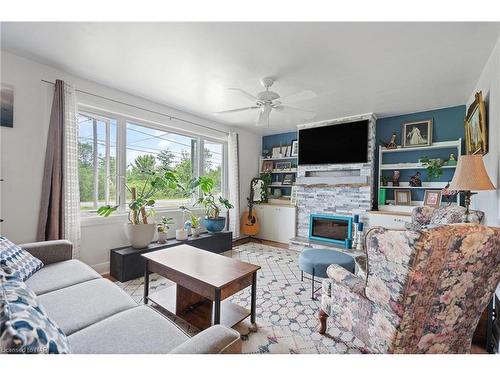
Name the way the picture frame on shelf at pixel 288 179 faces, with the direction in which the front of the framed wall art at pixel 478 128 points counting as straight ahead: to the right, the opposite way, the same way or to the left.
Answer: to the left

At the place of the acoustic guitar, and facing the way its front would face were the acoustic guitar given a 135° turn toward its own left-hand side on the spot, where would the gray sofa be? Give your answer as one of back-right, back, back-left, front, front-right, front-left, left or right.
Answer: back-right

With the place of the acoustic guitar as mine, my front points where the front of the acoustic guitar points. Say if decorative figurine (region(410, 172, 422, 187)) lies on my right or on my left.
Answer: on my left

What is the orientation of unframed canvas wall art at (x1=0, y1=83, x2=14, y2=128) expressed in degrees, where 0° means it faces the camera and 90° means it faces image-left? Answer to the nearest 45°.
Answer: approximately 315°

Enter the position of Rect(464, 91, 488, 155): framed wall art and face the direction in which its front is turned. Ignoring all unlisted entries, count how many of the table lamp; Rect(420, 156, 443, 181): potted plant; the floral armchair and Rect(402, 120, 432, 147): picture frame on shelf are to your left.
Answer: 2

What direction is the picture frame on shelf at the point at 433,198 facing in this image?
toward the camera

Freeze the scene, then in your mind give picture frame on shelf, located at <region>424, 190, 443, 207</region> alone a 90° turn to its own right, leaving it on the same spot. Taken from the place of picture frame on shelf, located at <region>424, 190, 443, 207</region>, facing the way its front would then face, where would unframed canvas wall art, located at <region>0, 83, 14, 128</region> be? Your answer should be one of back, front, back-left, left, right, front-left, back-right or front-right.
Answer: front-left

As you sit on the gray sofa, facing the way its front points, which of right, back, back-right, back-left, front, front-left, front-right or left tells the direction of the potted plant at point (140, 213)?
front-left

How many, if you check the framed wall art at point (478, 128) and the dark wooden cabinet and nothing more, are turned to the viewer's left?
1

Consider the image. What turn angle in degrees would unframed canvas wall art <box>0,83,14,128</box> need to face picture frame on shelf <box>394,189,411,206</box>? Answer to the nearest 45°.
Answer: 0° — it already faces it

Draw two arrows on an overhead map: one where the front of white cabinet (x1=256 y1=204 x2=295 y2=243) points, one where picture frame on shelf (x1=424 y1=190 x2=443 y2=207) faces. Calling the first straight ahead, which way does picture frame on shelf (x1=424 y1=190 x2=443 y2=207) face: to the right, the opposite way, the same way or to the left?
the same way

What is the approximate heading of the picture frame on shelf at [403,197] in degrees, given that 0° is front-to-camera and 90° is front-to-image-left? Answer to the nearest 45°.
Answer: approximately 0°

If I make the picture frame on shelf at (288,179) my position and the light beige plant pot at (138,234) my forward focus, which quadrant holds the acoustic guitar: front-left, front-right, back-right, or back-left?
front-right

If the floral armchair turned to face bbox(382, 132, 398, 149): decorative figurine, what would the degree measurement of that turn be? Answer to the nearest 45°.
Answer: approximately 45° to its right

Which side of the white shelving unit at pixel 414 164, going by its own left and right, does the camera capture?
front

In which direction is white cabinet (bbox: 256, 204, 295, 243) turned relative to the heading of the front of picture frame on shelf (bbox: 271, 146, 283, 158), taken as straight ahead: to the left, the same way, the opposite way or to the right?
the same way
